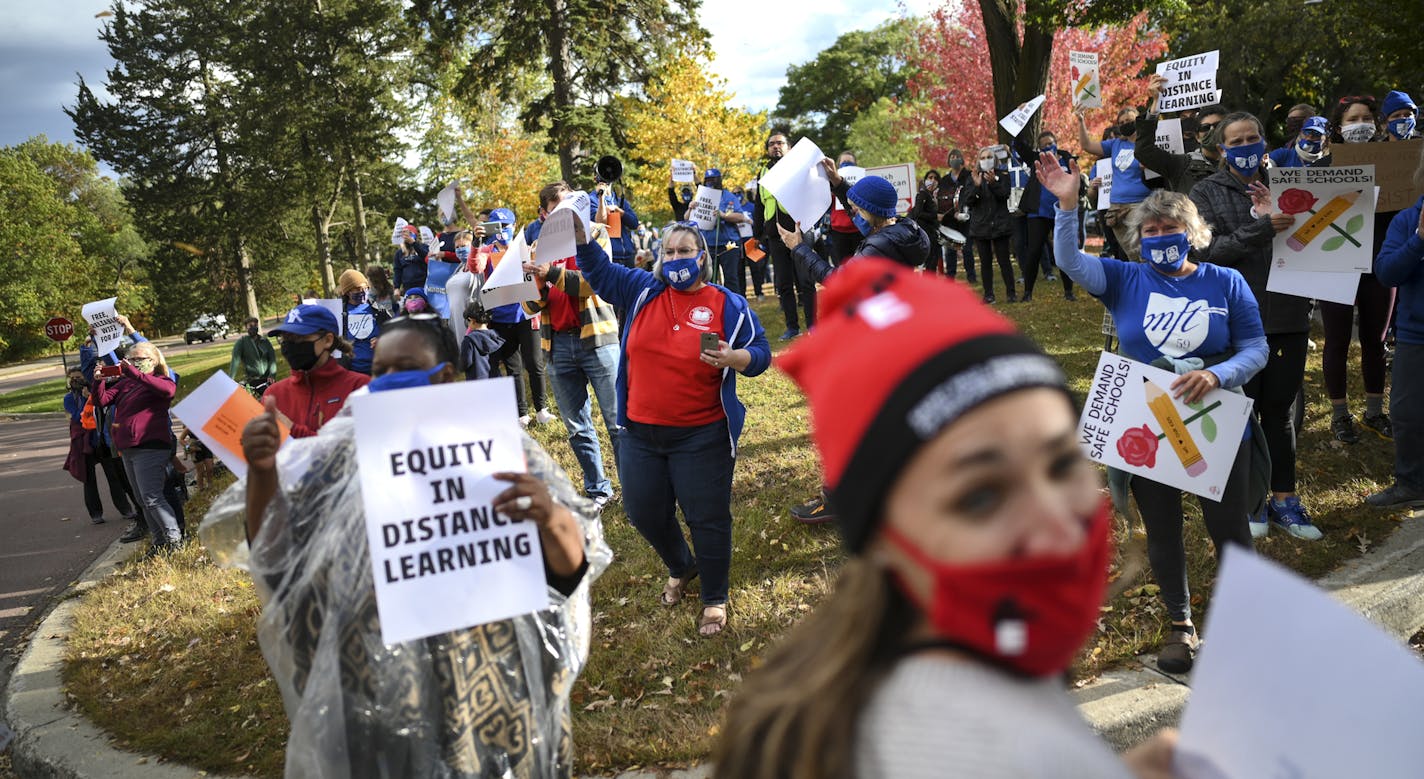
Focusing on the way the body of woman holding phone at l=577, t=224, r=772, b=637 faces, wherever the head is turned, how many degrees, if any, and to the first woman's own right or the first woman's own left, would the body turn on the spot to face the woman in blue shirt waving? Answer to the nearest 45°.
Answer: approximately 45° to the first woman's own left

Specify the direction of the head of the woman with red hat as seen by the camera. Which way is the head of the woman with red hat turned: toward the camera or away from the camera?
toward the camera

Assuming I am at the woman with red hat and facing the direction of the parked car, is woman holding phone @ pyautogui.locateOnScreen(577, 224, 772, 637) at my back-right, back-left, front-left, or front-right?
front-right

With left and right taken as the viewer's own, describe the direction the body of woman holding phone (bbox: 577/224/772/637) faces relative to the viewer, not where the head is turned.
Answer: facing the viewer

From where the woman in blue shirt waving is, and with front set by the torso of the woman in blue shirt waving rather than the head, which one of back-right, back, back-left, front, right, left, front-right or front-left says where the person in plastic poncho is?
front-right

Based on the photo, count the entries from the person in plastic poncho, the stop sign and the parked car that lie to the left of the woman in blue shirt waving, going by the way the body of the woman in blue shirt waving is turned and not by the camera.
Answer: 0

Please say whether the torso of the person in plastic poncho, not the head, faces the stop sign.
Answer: no

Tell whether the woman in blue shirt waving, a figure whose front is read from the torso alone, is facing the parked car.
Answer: no

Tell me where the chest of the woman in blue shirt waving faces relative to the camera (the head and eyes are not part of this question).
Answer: toward the camera

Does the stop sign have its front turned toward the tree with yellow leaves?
no

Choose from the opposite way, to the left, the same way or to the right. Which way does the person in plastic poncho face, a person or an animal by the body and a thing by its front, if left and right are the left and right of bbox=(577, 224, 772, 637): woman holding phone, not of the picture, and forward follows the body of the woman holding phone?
the same way

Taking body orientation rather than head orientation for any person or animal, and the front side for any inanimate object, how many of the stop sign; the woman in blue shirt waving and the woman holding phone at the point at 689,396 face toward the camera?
3

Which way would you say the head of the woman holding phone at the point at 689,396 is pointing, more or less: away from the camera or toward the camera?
toward the camera
